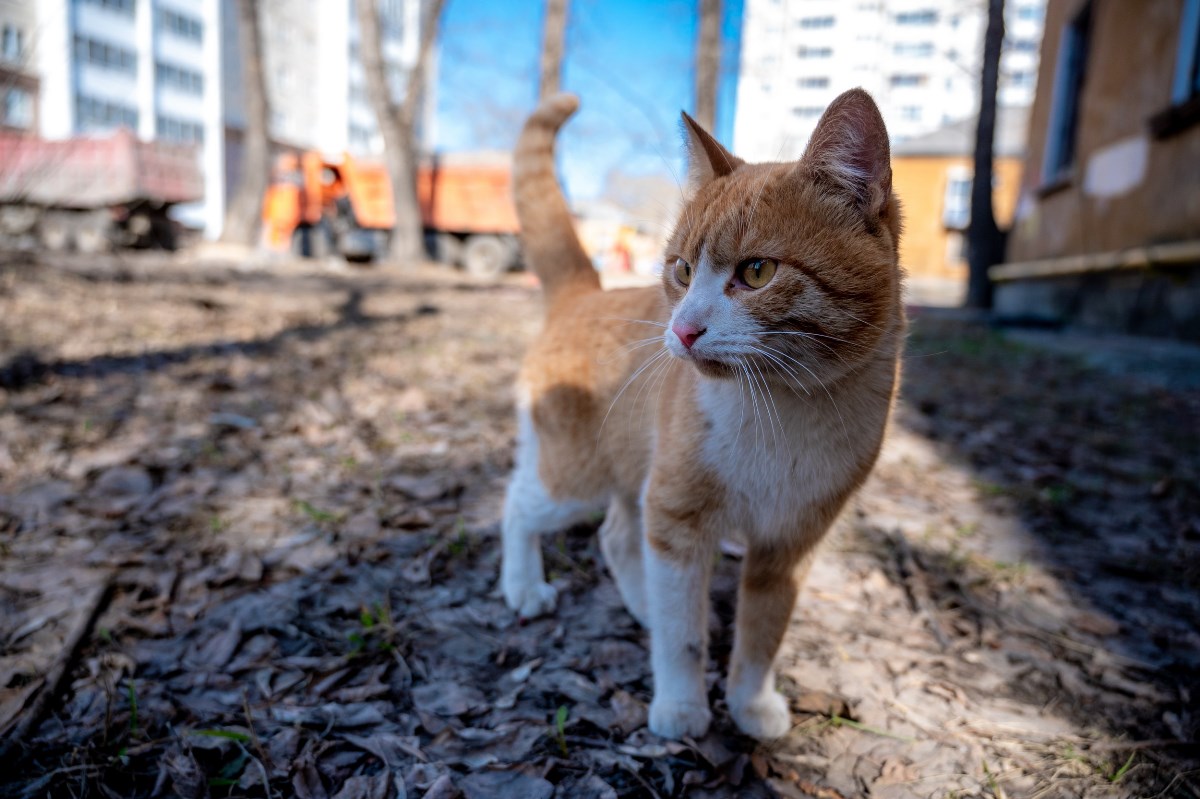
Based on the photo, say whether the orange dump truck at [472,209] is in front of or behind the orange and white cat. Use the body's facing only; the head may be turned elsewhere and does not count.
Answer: behind

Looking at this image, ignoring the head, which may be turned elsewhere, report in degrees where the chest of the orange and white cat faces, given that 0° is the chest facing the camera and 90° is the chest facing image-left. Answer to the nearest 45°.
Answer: approximately 315°

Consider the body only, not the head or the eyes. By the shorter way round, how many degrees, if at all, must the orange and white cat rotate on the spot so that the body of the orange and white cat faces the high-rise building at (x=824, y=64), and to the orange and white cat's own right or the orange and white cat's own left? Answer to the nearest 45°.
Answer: approximately 135° to the orange and white cat's own left

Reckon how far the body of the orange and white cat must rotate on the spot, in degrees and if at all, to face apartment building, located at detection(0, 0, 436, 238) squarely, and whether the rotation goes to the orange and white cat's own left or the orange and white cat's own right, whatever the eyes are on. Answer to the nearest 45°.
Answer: approximately 180°

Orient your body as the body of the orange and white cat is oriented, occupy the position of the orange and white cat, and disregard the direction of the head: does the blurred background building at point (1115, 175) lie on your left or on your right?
on your left
